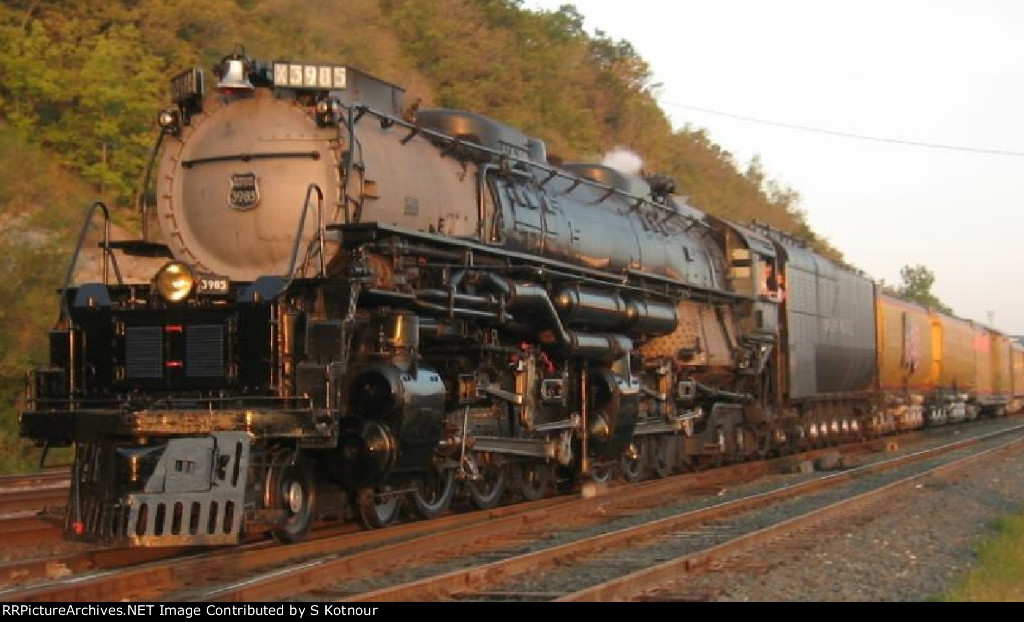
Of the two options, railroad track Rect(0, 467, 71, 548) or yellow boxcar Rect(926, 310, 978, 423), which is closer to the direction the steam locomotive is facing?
the railroad track

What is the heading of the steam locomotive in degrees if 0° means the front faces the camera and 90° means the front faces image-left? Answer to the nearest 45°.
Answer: approximately 45°

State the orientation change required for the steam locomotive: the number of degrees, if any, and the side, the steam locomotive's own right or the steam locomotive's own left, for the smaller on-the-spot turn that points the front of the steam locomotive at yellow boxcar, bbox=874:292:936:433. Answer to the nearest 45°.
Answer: approximately 180°

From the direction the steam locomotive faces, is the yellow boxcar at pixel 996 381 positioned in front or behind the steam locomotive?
behind

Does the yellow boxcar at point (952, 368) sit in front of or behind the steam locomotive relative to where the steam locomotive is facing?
behind
